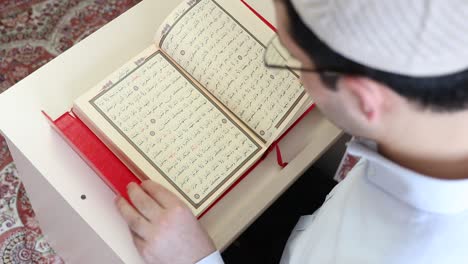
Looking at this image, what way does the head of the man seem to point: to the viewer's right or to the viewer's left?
to the viewer's left

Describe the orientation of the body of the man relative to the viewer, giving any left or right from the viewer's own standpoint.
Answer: facing away from the viewer and to the left of the viewer
